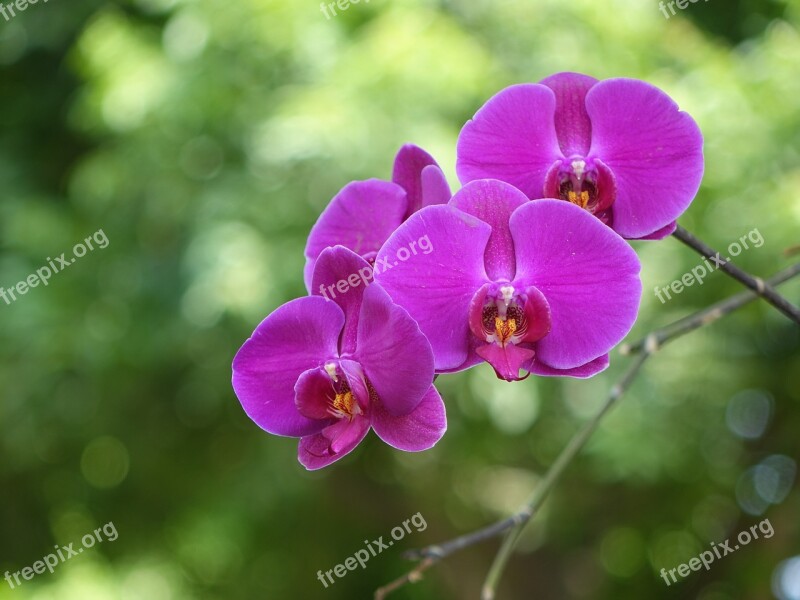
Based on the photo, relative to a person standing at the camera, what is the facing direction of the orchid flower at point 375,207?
facing the viewer and to the left of the viewer

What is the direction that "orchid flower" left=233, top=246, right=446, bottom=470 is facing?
toward the camera

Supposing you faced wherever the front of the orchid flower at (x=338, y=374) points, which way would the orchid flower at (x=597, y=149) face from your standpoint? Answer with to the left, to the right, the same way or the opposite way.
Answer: the same way

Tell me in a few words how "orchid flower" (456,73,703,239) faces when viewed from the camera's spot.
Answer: facing the viewer

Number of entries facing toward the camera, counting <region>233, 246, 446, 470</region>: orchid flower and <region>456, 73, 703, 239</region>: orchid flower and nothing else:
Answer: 2
